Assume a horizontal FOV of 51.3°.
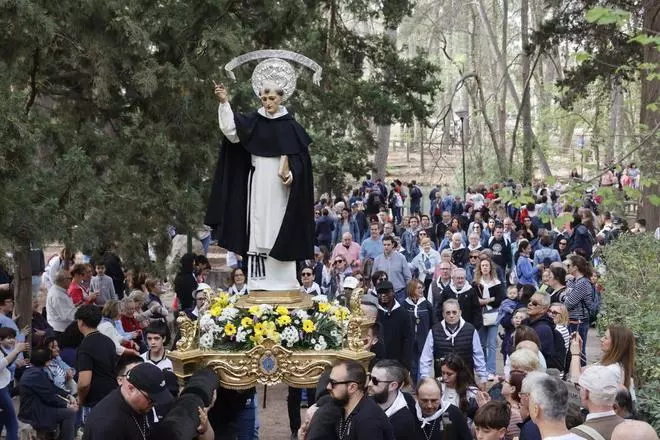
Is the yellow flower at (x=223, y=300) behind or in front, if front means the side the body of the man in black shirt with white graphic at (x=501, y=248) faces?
in front

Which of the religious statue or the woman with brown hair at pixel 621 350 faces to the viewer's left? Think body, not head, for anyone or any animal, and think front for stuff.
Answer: the woman with brown hair

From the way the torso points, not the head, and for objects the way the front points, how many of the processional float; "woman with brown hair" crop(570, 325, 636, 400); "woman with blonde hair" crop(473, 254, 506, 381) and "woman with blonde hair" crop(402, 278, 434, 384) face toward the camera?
3

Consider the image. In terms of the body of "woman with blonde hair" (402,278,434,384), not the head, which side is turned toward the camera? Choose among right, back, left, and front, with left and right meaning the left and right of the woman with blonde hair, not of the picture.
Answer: front

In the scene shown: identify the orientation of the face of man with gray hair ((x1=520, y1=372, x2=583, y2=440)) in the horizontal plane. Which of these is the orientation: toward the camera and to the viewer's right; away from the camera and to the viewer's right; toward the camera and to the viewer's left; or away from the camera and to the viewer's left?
away from the camera and to the viewer's left

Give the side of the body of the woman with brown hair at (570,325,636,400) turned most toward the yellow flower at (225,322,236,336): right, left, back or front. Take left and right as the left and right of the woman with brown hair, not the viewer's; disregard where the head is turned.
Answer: front

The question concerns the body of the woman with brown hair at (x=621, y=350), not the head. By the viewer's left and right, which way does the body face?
facing to the left of the viewer

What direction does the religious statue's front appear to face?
toward the camera
